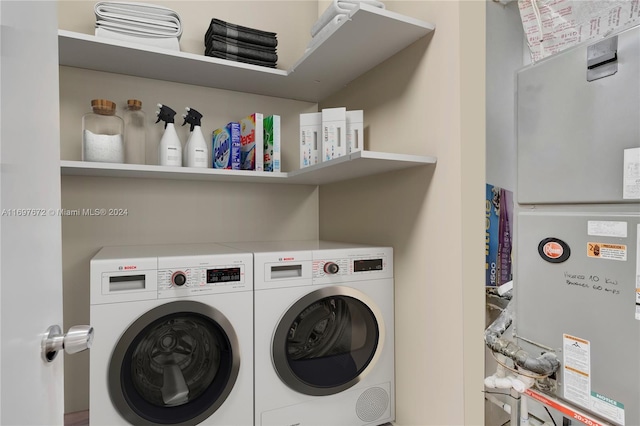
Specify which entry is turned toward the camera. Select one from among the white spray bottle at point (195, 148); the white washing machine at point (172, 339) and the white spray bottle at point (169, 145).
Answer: the white washing machine

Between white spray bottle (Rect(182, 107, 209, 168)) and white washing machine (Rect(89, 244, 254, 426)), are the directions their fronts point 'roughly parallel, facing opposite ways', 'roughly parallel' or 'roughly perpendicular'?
roughly perpendicular

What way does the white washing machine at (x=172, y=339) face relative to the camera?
toward the camera

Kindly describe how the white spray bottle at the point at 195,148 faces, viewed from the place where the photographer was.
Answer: facing to the left of the viewer

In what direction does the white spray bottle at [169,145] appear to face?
to the viewer's left

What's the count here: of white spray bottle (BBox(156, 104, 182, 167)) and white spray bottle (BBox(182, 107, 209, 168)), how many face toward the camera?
0

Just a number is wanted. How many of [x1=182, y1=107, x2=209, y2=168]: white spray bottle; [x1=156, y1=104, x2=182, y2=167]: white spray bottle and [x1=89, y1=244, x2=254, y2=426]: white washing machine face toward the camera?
1

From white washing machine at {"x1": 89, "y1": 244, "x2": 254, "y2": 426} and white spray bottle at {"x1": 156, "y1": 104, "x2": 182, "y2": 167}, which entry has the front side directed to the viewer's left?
the white spray bottle

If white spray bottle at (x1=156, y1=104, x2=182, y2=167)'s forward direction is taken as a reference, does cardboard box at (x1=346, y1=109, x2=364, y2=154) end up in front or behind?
behind

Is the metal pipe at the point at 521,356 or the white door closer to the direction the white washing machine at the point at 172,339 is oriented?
the white door
